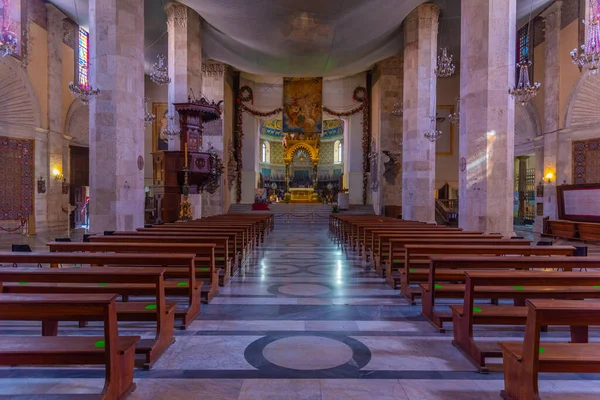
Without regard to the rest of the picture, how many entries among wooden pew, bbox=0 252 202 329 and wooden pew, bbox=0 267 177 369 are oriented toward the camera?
0

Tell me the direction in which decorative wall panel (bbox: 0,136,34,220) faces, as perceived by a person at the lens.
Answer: facing the viewer and to the right of the viewer

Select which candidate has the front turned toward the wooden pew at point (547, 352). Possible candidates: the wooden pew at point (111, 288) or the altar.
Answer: the altar

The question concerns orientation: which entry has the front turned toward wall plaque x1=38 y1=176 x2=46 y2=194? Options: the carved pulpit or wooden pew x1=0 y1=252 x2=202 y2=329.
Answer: the wooden pew

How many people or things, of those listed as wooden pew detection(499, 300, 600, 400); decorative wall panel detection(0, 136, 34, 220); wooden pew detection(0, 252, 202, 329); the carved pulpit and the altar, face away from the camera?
2

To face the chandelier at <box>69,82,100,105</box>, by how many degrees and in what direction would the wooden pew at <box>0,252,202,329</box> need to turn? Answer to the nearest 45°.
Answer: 0° — it already faces it

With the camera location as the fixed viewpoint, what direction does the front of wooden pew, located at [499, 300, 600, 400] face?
facing away from the viewer

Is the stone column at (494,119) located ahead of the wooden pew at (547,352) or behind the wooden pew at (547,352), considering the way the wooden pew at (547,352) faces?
ahead

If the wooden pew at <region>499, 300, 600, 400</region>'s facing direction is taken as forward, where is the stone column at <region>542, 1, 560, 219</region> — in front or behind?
in front

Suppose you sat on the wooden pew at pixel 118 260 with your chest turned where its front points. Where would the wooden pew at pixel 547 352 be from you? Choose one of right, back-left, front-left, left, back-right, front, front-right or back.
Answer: back-right

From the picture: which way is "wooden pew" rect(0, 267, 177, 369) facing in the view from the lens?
facing away from the viewer and to the right of the viewer

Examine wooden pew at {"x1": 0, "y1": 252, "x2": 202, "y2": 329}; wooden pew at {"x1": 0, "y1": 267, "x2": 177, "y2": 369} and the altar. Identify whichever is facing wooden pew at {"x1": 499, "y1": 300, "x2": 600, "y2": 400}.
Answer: the altar

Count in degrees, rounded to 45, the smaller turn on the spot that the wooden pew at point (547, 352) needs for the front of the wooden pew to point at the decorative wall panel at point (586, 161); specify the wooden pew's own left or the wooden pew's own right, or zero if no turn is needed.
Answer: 0° — it already faces it

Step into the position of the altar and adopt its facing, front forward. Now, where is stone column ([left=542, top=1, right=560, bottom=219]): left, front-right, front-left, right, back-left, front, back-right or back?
front-left

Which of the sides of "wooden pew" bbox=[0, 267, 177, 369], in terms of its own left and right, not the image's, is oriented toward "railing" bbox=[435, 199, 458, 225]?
front

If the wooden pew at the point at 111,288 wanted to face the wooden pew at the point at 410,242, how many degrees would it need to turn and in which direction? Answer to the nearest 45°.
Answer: approximately 45° to its right

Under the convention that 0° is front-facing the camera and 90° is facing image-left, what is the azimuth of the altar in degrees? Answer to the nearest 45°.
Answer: approximately 0°

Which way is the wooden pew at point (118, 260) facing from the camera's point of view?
away from the camera
